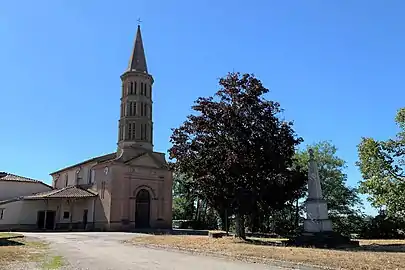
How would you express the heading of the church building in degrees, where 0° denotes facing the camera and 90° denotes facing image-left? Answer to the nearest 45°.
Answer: approximately 315°

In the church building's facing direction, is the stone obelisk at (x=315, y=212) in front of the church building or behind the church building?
in front

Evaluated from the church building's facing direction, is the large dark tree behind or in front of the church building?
in front
